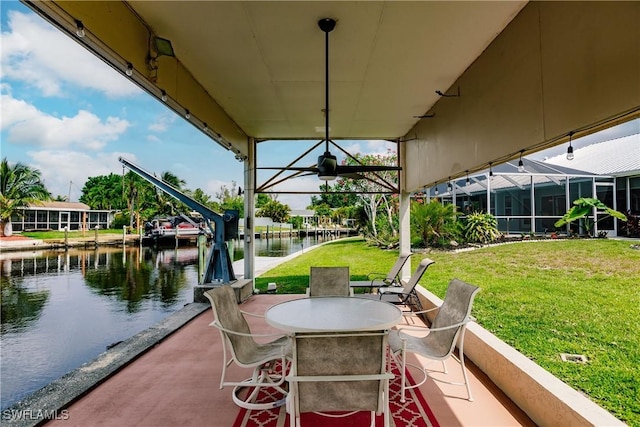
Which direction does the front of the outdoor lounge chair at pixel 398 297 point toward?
to the viewer's left

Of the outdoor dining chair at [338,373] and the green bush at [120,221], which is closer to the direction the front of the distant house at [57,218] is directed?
the outdoor dining chair

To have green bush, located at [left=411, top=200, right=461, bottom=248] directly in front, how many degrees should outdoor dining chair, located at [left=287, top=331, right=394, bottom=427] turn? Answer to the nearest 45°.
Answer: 0° — it already faces it

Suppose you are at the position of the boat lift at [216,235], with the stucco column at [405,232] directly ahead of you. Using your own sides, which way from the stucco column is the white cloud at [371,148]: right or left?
left

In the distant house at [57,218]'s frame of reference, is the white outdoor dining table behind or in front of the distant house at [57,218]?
in front

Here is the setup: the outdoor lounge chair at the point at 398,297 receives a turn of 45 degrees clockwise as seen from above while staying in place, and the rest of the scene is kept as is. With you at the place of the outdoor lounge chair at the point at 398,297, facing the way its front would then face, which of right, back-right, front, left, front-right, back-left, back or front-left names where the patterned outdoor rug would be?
back-left

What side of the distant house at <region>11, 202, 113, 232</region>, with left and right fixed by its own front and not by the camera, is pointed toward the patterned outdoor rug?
front

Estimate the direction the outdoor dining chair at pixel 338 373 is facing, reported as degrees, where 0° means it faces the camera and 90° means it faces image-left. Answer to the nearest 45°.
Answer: approximately 180°

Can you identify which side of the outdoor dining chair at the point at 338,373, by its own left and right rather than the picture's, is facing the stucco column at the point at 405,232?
front

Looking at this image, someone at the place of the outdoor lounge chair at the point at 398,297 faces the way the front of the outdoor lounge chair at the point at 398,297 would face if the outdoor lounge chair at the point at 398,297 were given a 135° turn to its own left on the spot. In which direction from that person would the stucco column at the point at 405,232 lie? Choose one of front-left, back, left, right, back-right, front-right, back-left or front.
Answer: back-left

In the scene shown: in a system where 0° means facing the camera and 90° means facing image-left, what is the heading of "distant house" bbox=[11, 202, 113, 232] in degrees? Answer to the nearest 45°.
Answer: approximately 0°

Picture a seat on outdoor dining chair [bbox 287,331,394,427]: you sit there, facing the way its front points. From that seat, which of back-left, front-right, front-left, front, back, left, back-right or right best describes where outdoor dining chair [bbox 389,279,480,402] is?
front-right

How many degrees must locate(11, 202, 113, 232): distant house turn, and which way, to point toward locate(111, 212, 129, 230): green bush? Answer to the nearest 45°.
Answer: approximately 135° to its left

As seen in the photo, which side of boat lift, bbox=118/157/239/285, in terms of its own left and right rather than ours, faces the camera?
left
